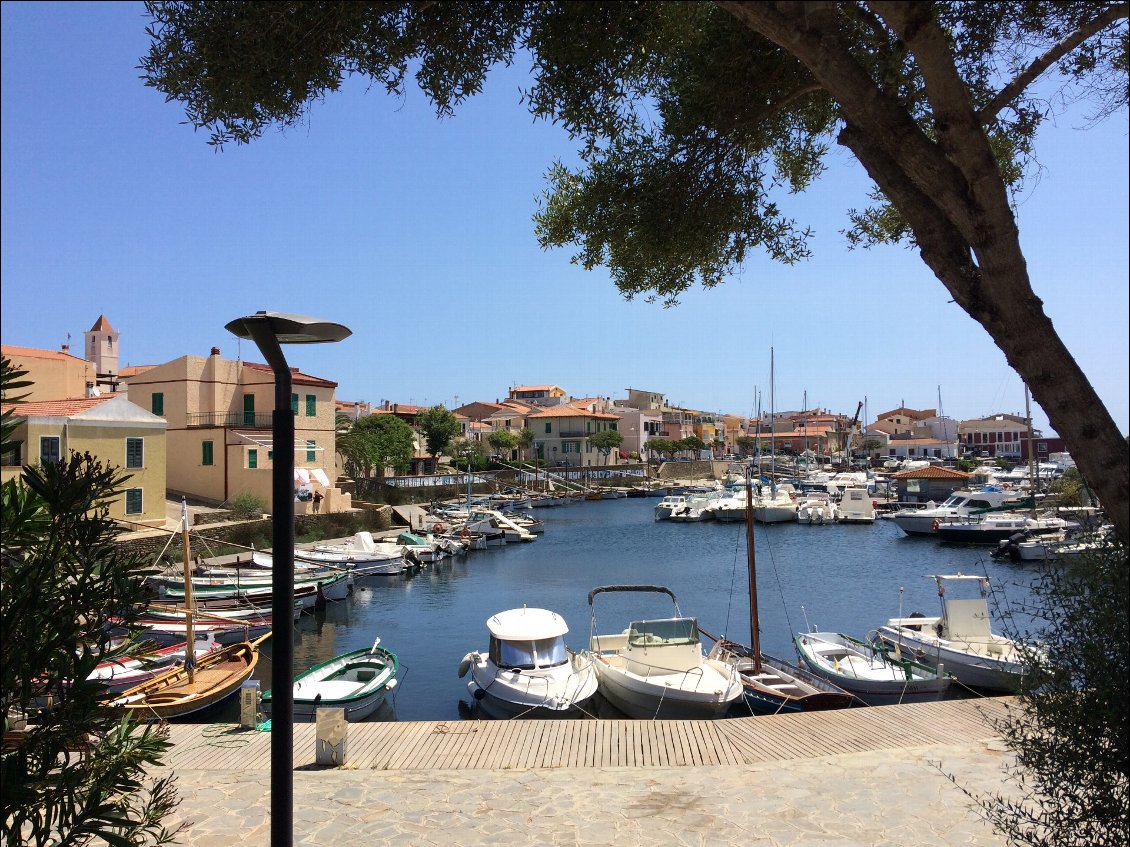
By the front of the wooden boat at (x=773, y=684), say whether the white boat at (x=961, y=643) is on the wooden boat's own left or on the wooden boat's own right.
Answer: on the wooden boat's own right

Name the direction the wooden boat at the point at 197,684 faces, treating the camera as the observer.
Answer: facing away from the viewer and to the right of the viewer

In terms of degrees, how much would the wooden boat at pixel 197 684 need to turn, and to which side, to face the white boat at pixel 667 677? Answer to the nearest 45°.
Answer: approximately 90° to its right

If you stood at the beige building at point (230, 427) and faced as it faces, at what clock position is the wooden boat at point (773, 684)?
The wooden boat is roughly at 1 o'clock from the beige building.

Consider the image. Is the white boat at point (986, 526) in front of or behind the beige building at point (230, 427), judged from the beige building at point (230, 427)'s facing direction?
in front

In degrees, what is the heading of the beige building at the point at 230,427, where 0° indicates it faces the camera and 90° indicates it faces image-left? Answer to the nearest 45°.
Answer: approximately 315°

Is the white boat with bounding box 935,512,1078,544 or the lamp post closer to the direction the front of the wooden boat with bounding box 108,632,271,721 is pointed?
the white boat

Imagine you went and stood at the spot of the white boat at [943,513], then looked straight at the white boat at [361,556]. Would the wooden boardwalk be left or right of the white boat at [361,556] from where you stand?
left

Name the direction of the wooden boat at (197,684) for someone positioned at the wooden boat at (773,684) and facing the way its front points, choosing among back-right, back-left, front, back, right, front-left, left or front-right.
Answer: front-left

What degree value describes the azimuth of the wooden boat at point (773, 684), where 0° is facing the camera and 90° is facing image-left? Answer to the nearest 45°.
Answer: approximately 135°
